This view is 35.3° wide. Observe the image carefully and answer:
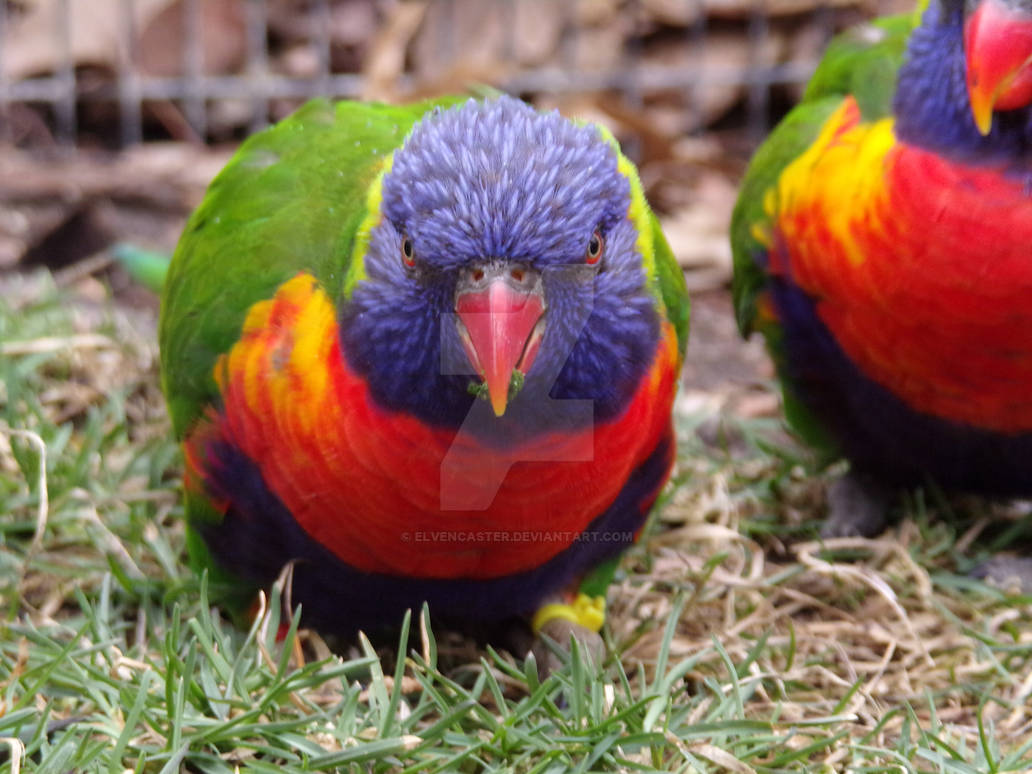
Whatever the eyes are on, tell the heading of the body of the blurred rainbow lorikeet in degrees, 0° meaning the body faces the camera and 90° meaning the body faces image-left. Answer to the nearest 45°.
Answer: approximately 0°

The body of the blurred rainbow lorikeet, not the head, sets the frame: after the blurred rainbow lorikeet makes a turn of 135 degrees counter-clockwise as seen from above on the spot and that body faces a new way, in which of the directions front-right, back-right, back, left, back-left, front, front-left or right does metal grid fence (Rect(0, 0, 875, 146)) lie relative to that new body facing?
left

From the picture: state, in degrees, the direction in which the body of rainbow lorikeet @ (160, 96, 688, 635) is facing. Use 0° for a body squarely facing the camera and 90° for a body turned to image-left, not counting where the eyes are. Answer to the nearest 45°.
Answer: approximately 0°

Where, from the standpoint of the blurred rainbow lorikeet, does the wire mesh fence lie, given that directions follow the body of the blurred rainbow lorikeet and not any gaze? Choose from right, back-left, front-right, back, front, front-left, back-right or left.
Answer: back-right

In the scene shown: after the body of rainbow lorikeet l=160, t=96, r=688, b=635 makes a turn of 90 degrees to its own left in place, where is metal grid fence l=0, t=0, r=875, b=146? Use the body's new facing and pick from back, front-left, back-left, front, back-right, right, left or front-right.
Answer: left

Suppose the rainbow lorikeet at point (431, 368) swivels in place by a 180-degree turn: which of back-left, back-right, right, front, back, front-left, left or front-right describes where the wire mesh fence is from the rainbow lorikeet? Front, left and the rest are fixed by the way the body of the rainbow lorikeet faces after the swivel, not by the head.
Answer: front

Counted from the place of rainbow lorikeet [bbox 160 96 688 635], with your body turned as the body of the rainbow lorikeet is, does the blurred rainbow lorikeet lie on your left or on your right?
on your left

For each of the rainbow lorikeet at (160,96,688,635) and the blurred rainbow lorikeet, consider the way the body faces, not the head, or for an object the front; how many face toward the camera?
2
